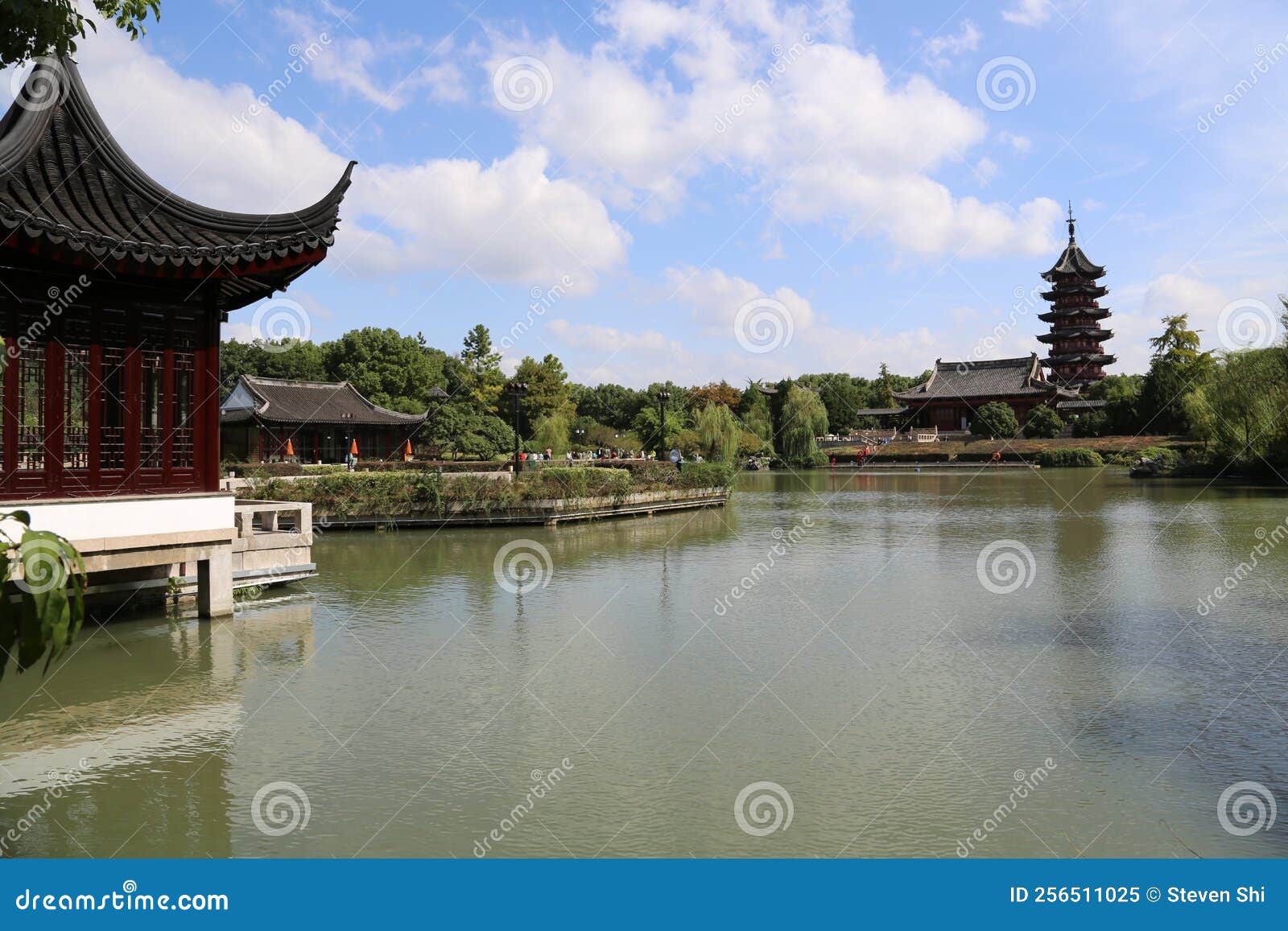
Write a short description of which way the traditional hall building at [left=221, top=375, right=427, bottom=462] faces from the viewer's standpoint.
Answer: facing the viewer and to the right of the viewer

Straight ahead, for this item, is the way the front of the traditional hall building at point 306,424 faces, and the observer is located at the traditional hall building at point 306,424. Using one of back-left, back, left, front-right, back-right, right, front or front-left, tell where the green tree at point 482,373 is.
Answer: left

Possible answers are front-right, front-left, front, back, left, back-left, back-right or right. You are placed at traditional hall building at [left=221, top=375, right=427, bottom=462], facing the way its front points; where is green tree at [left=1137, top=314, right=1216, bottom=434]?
front-left

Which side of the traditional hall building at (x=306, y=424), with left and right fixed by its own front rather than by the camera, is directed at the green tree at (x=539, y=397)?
left

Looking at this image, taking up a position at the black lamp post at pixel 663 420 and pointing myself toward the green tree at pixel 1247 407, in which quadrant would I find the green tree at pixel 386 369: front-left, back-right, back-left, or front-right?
back-left

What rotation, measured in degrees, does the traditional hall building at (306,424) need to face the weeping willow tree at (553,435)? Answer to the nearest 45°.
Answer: approximately 45° to its left

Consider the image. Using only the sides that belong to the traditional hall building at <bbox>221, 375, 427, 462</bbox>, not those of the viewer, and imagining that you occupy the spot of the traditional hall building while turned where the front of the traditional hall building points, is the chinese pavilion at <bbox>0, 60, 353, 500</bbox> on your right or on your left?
on your right

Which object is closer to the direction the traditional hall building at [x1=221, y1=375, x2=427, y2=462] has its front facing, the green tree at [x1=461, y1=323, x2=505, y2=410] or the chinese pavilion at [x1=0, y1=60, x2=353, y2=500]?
the chinese pavilion

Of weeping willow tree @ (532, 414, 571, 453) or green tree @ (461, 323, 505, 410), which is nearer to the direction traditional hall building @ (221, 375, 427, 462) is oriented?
the weeping willow tree

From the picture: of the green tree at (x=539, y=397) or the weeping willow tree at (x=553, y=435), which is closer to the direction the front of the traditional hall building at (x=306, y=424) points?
the weeping willow tree
